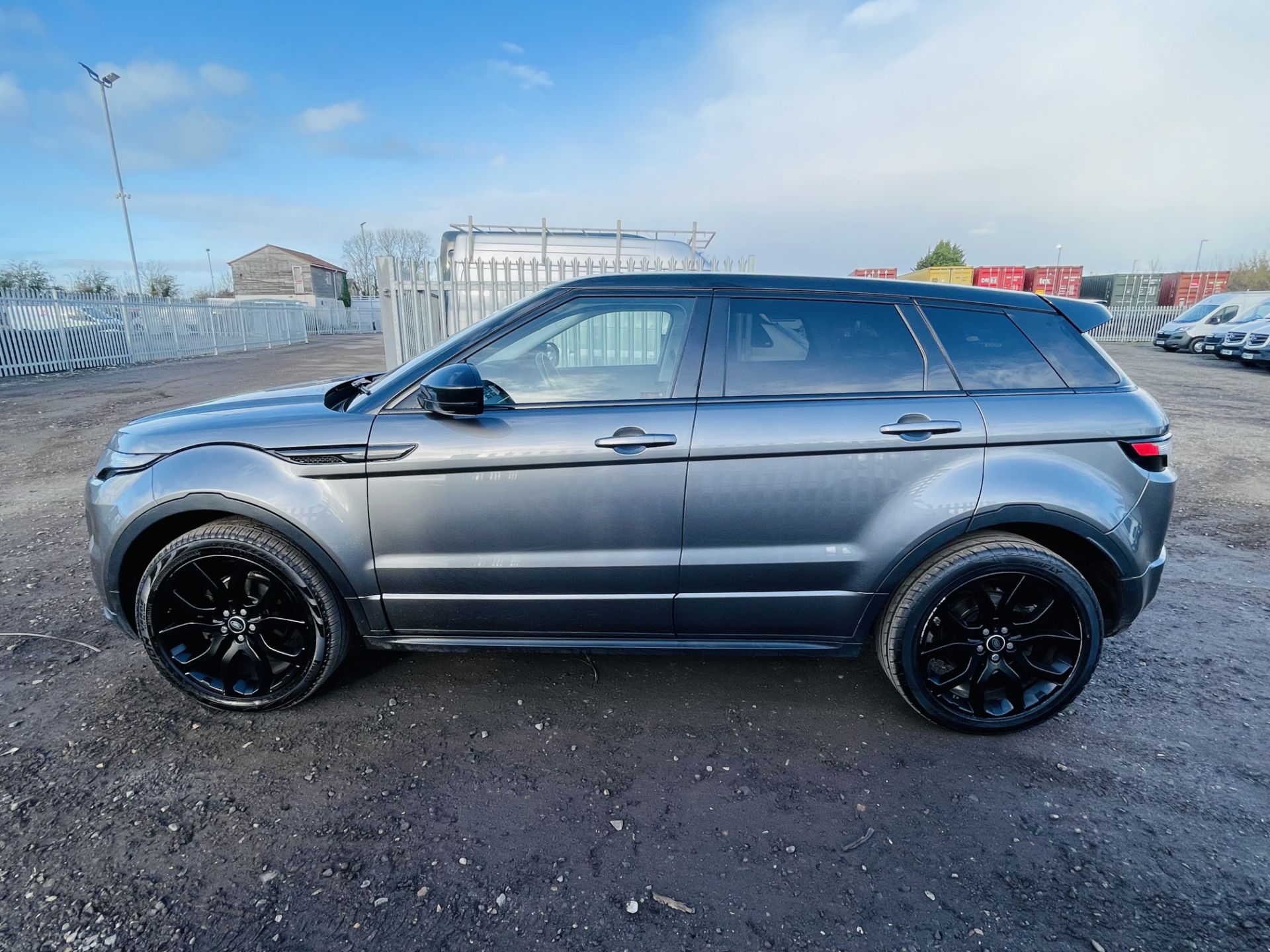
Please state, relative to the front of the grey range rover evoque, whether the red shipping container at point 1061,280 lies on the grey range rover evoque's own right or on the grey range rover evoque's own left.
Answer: on the grey range rover evoque's own right

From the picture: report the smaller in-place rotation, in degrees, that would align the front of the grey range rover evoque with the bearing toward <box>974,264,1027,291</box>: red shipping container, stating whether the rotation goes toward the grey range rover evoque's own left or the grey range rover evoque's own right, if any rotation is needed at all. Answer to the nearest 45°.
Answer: approximately 135° to the grey range rover evoque's own right

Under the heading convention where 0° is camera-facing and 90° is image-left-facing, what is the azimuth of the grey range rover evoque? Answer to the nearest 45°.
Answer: approximately 90°

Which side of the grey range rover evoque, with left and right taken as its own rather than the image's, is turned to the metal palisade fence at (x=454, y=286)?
right

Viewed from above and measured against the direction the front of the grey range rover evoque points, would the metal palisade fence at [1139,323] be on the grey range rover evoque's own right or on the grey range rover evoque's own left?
on the grey range rover evoque's own right

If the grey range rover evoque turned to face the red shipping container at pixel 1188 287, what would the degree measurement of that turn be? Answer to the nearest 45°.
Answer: approximately 135° to its right

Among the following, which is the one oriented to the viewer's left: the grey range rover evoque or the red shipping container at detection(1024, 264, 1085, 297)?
the grey range rover evoque

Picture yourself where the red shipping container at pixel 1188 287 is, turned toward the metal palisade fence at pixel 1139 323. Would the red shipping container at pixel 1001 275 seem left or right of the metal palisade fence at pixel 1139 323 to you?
right
